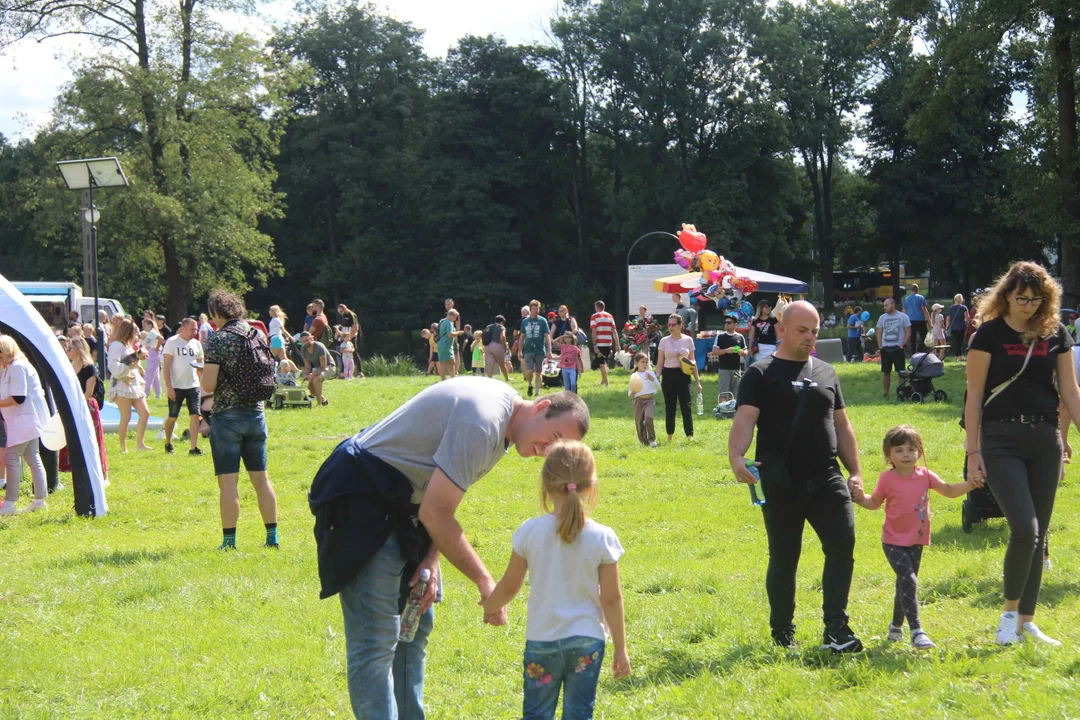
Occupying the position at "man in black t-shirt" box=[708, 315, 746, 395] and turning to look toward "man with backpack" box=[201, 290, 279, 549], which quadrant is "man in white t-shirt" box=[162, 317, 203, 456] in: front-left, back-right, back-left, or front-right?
front-right

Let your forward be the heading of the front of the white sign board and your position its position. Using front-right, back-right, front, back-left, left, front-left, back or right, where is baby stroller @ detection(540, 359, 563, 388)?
front

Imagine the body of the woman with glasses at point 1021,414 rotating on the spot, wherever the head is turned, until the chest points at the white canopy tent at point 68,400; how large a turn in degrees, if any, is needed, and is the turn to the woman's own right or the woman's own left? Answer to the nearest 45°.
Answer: approximately 90° to the woman's own right

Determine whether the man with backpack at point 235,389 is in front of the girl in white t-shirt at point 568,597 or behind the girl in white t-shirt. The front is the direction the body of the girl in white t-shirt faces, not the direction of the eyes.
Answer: in front

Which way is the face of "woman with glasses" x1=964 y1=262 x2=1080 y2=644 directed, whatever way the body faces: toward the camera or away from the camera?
toward the camera

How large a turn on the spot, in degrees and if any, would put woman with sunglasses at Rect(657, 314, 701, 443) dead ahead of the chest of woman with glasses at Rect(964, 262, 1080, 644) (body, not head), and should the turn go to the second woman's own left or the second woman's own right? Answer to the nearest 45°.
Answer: approximately 135° to the second woman's own right

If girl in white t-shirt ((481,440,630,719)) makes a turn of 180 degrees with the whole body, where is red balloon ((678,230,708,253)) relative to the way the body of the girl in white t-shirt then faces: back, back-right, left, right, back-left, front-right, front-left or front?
back

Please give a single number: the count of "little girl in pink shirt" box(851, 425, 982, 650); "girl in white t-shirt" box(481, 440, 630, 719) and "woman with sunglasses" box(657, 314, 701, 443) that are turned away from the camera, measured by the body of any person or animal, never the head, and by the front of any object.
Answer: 1

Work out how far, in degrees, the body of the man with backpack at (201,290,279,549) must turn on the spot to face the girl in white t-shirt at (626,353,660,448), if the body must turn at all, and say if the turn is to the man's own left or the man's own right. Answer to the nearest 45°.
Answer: approximately 90° to the man's own right

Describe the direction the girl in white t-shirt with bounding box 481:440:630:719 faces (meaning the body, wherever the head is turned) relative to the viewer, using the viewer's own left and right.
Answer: facing away from the viewer

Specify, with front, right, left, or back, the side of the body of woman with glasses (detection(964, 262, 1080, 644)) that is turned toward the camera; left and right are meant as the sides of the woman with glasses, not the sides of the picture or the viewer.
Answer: front

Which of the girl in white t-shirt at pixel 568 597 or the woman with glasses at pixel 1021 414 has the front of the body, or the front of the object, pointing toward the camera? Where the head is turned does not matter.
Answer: the woman with glasses

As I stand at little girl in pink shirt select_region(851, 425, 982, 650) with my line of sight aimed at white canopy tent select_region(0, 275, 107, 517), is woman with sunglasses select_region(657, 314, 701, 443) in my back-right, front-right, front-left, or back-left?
front-right

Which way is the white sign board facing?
toward the camera

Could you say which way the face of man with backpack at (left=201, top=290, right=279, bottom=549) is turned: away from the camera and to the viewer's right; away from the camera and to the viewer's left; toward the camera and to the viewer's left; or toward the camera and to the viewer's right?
away from the camera and to the viewer's left

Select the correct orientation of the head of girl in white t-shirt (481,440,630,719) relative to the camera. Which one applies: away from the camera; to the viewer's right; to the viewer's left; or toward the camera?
away from the camera
